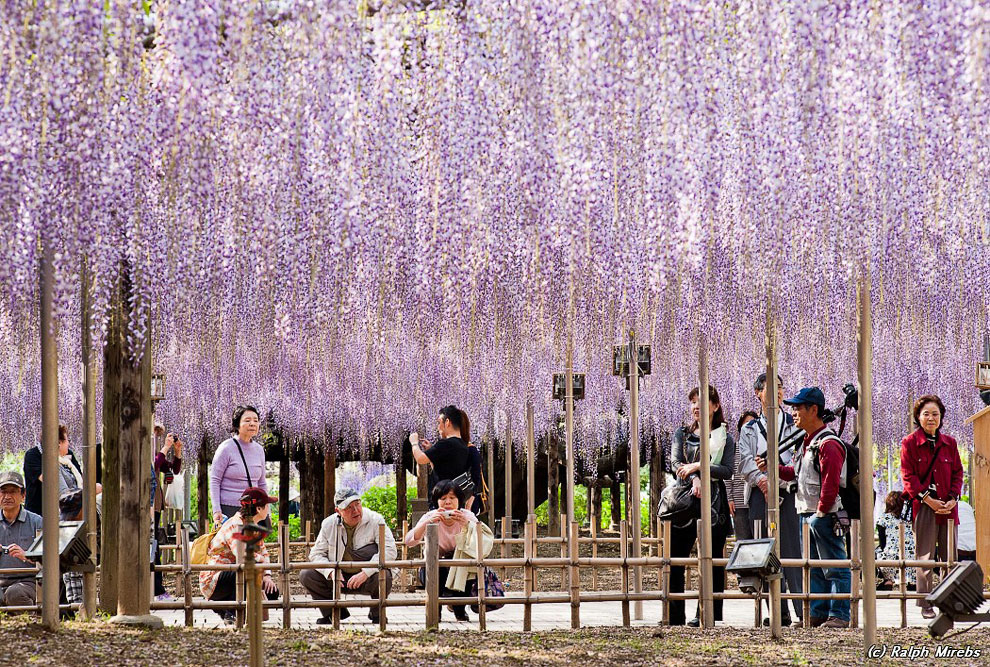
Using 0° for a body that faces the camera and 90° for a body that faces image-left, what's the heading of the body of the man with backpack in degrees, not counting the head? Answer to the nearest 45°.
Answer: approximately 90°

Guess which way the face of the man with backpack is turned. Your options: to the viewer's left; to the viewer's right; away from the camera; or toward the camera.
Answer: to the viewer's left

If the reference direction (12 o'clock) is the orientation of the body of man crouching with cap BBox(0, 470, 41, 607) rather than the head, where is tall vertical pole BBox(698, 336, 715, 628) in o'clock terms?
The tall vertical pole is roughly at 10 o'clock from the man crouching with cap.

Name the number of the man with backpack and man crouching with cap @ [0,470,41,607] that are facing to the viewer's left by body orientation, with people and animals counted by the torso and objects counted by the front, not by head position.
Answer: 1

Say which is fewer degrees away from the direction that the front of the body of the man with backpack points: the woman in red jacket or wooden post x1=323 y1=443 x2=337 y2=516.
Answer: the wooden post

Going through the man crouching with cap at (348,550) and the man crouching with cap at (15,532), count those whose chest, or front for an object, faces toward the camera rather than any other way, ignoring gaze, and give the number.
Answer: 2

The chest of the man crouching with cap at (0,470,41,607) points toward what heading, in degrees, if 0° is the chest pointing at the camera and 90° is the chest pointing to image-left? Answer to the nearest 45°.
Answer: approximately 0°

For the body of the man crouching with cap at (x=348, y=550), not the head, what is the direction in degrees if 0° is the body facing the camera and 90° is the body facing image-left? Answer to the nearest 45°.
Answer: approximately 0°
